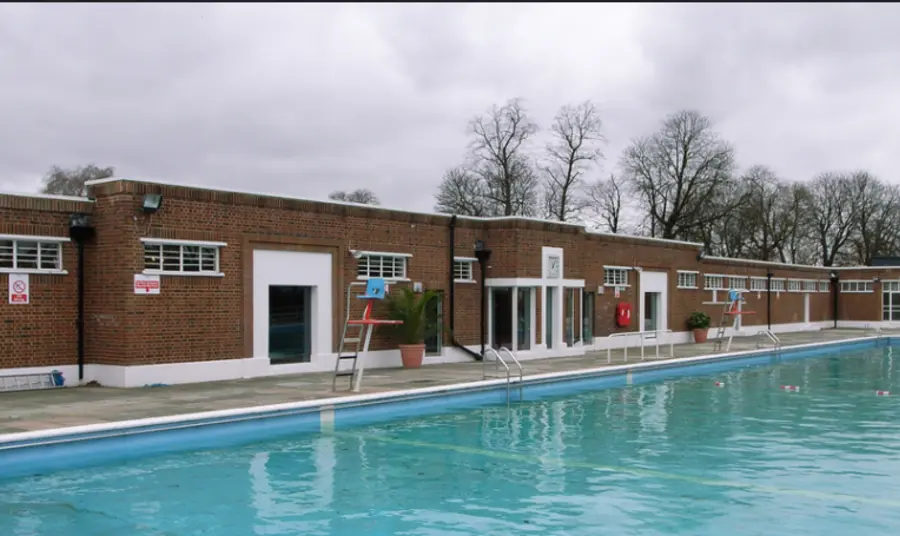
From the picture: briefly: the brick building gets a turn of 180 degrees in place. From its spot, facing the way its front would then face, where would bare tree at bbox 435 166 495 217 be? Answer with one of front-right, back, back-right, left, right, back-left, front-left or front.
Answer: front-right

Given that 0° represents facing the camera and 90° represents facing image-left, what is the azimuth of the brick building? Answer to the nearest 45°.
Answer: approximately 315°

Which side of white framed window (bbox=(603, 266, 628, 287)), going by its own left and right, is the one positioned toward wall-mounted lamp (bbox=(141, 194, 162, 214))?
right

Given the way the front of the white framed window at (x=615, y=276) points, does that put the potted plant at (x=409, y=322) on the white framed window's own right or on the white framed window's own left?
on the white framed window's own right

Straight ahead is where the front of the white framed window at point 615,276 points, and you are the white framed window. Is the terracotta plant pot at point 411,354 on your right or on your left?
on your right

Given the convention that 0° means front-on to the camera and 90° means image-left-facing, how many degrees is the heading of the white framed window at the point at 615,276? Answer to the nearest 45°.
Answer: approximately 315°

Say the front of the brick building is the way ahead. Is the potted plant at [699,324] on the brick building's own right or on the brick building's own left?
on the brick building's own left

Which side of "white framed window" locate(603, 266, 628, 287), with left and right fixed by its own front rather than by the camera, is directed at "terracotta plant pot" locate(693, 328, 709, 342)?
left
